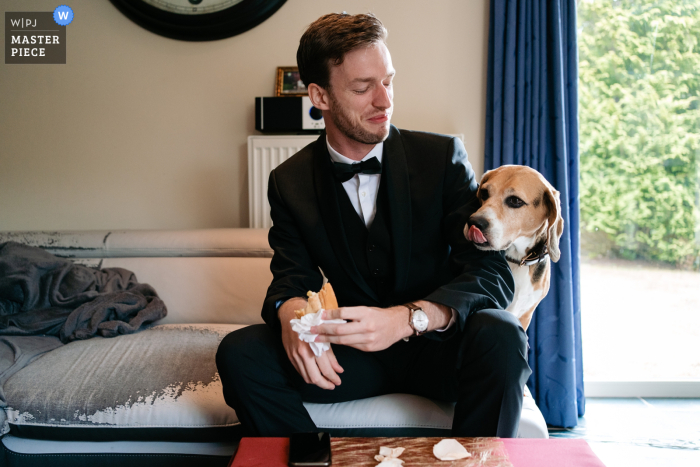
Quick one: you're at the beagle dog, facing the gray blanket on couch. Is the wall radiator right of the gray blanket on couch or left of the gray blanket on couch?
right

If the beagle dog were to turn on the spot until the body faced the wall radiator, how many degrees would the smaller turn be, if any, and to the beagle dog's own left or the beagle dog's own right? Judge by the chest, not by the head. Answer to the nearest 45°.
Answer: approximately 90° to the beagle dog's own right

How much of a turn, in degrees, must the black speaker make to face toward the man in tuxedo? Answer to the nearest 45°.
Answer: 0° — it already faces them

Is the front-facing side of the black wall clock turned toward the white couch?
yes

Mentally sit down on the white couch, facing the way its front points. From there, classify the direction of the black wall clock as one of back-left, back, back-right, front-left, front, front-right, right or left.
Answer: back

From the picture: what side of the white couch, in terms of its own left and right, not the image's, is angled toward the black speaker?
back
